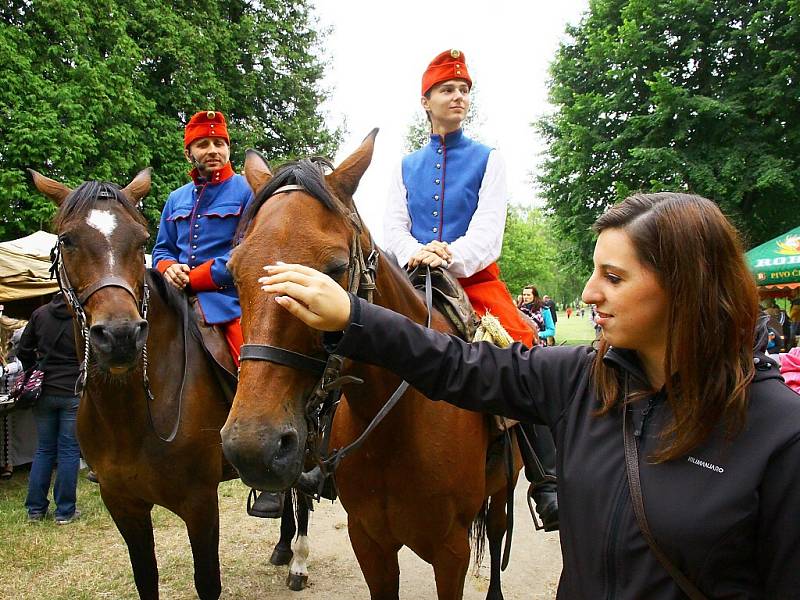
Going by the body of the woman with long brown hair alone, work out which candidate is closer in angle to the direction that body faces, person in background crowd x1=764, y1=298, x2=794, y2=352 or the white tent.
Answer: the white tent

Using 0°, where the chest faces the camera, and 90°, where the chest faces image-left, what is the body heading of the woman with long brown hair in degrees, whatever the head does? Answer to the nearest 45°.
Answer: approximately 45°

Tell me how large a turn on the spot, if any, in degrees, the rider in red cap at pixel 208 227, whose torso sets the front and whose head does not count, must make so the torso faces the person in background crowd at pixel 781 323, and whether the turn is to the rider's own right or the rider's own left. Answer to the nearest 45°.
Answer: approximately 180°

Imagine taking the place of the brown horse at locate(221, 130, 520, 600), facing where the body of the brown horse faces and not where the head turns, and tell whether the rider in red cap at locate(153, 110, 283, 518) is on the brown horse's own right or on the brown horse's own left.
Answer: on the brown horse's own right

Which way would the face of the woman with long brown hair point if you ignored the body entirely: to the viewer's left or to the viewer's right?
to the viewer's left

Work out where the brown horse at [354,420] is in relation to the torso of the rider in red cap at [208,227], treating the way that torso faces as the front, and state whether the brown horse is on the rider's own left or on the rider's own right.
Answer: on the rider's own left

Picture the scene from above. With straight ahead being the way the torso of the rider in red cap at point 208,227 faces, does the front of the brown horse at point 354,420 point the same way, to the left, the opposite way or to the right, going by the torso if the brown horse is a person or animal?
the same way

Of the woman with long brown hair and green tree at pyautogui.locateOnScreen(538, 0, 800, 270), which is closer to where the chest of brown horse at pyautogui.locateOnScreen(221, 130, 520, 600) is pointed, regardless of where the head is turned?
the woman with long brown hair

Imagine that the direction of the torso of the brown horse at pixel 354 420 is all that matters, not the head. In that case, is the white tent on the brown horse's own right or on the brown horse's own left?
on the brown horse's own right

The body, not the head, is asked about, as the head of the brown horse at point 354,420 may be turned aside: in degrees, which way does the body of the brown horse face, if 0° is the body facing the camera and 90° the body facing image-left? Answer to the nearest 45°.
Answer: approximately 45°

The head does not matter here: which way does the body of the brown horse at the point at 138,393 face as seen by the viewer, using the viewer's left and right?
facing the viewer and to the left of the viewer

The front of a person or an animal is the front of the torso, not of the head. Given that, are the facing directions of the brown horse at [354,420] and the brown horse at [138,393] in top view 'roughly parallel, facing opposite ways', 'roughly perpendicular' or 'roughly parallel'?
roughly parallel

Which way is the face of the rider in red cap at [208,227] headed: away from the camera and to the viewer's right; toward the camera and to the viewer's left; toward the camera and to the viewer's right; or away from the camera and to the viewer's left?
toward the camera and to the viewer's right

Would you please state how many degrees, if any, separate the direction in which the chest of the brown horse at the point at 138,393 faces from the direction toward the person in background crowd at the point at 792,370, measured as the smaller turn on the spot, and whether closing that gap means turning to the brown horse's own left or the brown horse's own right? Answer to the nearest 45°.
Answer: approximately 90° to the brown horse's own left

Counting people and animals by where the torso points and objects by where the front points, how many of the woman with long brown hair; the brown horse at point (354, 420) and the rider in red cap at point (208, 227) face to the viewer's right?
0

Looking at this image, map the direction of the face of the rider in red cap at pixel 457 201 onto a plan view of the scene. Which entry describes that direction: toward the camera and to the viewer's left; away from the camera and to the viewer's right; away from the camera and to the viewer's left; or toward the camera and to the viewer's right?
toward the camera and to the viewer's right
